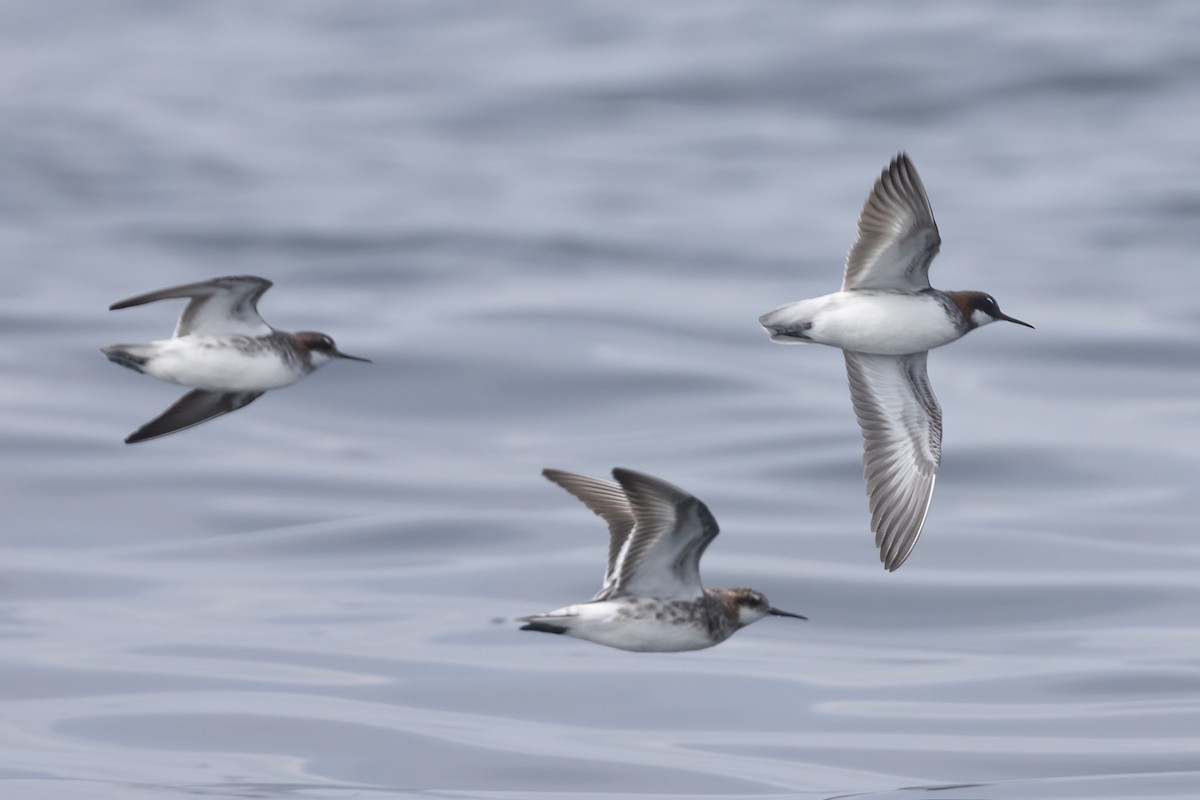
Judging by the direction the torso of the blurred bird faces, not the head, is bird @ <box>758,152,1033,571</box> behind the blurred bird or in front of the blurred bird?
in front

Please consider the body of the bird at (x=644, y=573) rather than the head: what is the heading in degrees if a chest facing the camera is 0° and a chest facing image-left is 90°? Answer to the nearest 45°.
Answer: approximately 270°

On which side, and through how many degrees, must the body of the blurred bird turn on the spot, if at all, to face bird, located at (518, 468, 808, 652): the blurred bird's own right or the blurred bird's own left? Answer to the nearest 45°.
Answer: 0° — it already faces it

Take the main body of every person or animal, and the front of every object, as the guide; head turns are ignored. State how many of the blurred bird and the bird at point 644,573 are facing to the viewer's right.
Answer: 2

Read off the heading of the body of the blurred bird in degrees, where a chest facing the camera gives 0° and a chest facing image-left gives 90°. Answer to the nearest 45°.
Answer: approximately 270°

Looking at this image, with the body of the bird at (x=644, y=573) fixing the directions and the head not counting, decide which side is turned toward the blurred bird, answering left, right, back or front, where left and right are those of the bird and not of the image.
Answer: back
